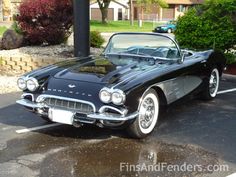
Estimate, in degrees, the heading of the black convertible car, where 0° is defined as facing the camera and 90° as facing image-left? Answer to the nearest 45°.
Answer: approximately 45°

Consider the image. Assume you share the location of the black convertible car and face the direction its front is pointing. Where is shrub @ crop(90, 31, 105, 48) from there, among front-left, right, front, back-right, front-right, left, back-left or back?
back-right

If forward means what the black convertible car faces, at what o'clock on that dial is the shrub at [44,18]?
The shrub is roughly at 4 o'clock from the black convertible car.

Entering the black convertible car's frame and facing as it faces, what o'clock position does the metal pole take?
The metal pole is roughly at 4 o'clock from the black convertible car.

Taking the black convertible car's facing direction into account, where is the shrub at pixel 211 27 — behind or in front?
behind
